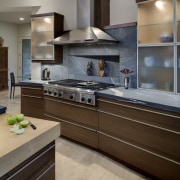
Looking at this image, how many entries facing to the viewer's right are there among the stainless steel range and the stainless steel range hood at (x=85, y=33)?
0

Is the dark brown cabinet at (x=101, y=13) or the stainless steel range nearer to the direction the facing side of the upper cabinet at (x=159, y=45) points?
the stainless steel range

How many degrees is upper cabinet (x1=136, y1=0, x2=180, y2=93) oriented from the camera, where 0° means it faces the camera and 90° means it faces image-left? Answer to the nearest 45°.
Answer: approximately 45°

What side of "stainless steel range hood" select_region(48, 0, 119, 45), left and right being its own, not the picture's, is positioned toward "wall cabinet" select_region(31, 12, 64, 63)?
right

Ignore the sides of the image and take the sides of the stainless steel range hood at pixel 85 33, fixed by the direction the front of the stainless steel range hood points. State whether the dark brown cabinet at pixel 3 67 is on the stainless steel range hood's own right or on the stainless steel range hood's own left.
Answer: on the stainless steel range hood's own right

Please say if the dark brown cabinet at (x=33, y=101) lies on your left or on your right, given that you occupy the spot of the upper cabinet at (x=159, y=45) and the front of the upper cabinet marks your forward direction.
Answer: on your right

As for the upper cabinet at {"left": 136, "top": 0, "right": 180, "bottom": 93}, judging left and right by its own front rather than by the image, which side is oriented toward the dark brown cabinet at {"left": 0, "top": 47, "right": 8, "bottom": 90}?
right

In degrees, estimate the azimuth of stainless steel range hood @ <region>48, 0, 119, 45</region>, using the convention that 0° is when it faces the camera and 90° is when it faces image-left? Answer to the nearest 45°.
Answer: approximately 45°
